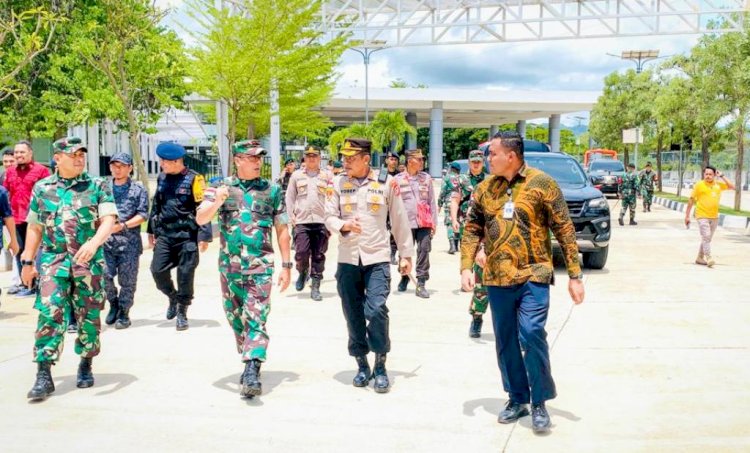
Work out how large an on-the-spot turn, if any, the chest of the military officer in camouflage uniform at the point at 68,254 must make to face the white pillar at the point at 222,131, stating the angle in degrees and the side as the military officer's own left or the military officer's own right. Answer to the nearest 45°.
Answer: approximately 180°

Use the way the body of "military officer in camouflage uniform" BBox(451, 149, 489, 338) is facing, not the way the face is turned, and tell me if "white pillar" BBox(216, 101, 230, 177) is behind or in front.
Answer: behind

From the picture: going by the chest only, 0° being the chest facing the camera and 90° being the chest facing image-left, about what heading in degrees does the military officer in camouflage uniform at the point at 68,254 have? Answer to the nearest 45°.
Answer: approximately 0°

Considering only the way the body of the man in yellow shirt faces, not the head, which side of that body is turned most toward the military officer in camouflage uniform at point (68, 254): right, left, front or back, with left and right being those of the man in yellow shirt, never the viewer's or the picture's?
front

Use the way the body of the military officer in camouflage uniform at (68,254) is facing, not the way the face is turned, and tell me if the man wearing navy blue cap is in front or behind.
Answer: behind

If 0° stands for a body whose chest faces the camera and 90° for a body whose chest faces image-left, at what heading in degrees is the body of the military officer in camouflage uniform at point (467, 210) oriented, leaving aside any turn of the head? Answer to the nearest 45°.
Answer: approximately 0°

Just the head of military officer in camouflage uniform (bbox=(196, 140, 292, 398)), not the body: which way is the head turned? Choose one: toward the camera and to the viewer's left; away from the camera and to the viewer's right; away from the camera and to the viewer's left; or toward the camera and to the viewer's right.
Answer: toward the camera and to the viewer's right

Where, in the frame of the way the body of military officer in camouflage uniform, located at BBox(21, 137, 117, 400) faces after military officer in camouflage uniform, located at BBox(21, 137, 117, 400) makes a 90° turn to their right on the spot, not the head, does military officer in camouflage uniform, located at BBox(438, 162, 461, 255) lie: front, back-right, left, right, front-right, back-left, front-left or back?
back-right

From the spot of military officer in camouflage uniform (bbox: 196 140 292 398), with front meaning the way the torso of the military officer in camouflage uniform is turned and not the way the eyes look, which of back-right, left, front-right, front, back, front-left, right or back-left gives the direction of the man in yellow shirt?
back-left
